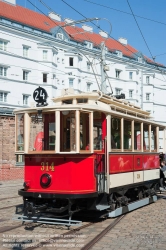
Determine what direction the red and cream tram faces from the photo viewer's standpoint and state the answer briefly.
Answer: facing the viewer and to the left of the viewer

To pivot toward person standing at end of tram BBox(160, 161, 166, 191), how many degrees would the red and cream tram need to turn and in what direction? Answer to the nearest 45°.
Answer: approximately 180°
